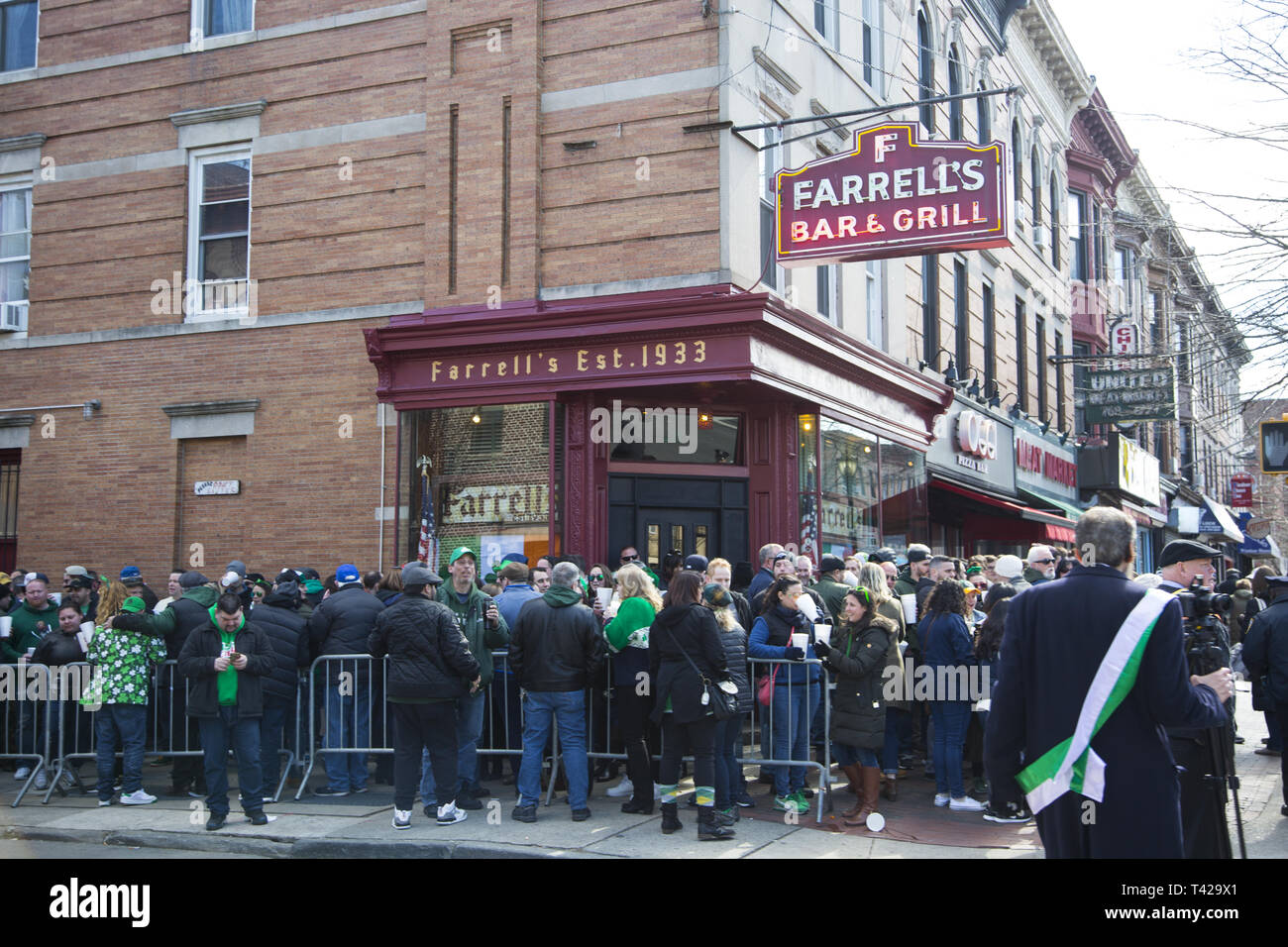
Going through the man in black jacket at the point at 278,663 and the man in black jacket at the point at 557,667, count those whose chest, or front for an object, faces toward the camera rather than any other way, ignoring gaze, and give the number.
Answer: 0

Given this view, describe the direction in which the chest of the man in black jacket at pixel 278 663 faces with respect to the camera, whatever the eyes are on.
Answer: away from the camera

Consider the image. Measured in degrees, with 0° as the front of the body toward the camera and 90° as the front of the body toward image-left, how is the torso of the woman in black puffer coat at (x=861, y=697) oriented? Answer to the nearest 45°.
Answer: approximately 45°

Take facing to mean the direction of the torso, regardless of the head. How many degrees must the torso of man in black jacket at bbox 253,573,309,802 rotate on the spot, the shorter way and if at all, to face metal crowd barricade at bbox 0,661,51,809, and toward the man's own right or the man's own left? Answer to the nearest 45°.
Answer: approximately 45° to the man's own left

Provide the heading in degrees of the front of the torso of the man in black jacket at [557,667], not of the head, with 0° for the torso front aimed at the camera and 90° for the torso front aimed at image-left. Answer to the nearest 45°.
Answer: approximately 180°

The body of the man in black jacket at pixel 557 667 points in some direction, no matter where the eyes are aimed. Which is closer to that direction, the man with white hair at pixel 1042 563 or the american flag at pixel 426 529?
the american flag

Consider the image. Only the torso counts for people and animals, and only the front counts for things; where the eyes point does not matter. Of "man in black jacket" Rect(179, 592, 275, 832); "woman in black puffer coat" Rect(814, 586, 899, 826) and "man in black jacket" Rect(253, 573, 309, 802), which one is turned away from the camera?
"man in black jacket" Rect(253, 573, 309, 802)

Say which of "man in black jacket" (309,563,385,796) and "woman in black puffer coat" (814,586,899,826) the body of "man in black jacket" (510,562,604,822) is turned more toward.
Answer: the man in black jacket

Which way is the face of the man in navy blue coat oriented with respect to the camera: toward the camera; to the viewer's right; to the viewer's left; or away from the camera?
away from the camera

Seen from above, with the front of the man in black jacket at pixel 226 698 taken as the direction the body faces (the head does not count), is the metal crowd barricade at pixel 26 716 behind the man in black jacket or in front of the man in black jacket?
behind

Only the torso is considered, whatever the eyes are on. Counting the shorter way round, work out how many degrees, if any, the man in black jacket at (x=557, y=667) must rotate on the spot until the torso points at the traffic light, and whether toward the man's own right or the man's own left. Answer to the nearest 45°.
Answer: approximately 90° to the man's own right

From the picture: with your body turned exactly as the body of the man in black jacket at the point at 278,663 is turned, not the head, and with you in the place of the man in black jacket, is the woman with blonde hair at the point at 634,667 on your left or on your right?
on your right
